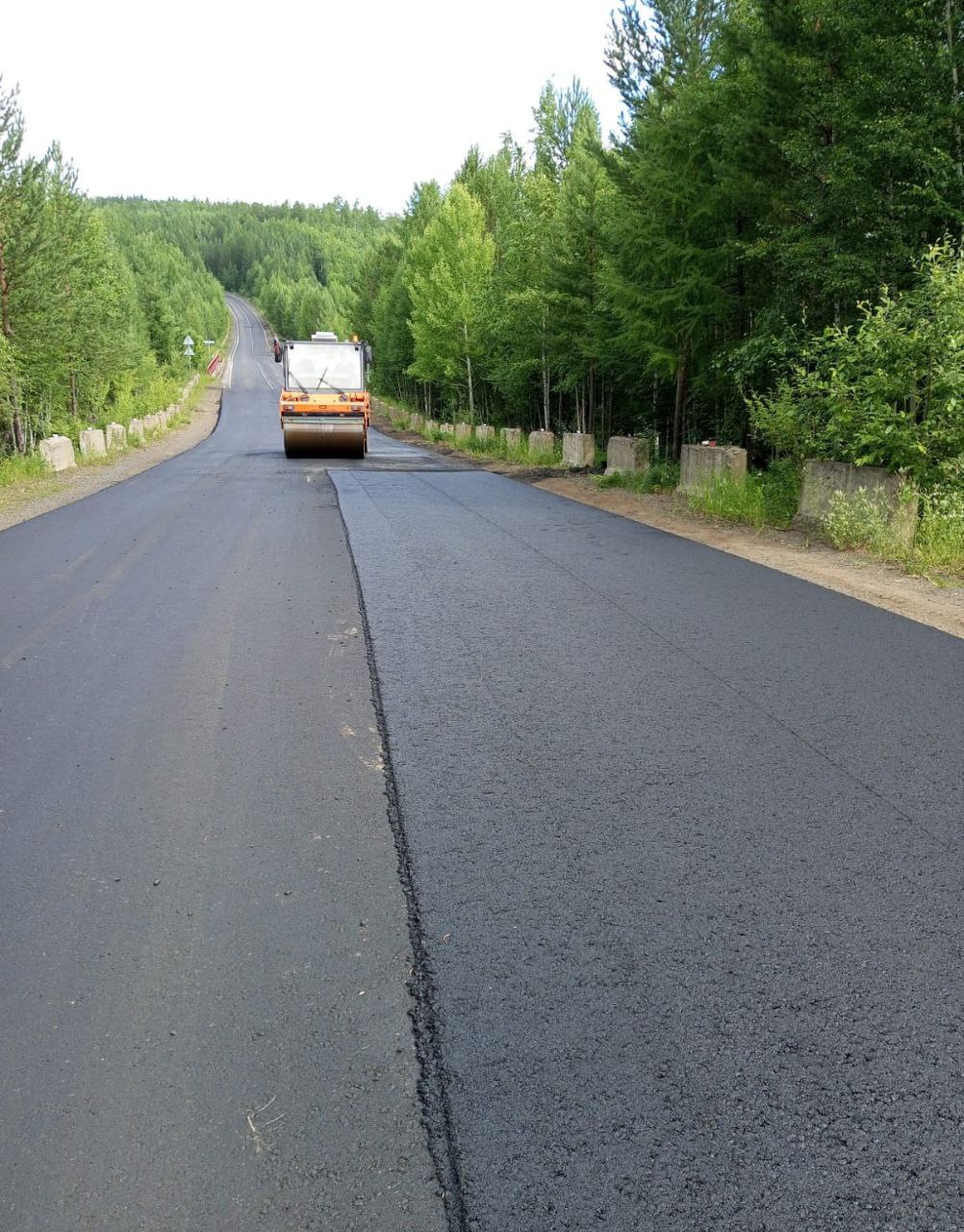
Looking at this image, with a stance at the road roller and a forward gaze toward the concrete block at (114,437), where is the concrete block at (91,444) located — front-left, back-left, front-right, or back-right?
front-left

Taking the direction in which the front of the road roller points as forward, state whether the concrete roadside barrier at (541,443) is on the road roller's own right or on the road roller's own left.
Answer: on the road roller's own left

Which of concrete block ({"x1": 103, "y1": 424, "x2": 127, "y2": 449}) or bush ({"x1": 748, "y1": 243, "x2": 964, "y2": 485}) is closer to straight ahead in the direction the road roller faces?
the bush

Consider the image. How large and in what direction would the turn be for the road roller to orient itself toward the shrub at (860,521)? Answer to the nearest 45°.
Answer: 0° — it already faces it

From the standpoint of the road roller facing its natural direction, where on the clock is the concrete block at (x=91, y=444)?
The concrete block is roughly at 3 o'clock from the road roller.

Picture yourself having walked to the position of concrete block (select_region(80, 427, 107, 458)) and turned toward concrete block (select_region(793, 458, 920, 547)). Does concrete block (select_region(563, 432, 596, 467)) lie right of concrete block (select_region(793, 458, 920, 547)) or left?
left

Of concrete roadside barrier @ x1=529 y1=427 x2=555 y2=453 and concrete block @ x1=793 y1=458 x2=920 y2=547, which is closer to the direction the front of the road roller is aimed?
the concrete block

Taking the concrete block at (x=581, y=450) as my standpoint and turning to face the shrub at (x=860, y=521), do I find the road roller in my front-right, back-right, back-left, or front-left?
back-right

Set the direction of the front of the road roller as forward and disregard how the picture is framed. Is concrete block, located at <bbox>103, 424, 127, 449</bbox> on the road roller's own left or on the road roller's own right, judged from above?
on the road roller's own right

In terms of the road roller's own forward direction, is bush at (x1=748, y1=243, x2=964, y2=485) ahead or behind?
ahead

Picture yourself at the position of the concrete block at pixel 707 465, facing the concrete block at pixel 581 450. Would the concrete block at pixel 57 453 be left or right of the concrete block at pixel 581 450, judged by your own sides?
left

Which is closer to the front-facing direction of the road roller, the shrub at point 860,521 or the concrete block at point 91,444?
the shrub

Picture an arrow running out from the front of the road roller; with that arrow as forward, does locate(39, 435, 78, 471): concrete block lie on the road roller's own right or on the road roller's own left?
on the road roller's own right

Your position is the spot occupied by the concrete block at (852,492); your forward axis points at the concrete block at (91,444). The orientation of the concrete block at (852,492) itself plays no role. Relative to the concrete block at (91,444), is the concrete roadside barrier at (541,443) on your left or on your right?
right

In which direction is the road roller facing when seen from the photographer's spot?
facing the viewer
